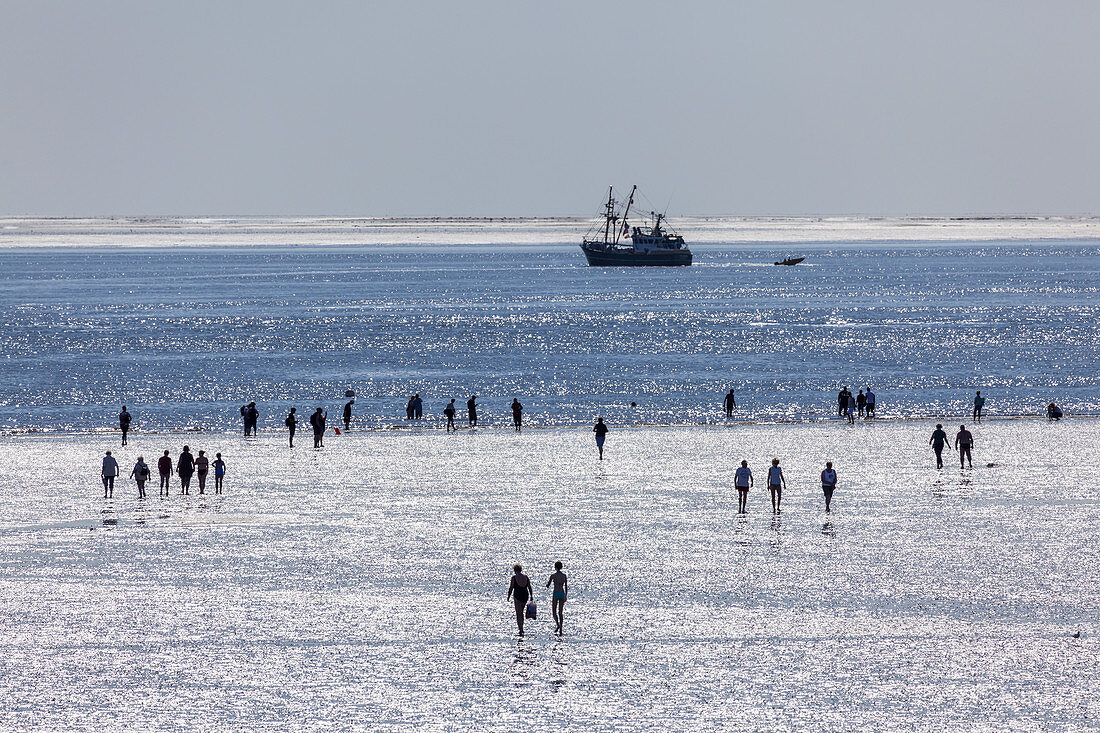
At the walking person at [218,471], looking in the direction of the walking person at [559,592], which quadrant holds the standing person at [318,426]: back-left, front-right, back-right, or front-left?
back-left

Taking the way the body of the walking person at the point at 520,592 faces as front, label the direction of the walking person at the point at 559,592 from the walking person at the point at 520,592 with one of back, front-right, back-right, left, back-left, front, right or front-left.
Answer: right

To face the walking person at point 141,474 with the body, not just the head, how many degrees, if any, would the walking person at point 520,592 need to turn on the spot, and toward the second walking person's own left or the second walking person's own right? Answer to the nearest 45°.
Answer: approximately 45° to the second walking person's own left

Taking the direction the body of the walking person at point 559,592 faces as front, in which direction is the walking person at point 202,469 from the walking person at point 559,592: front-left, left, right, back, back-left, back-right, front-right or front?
front-left

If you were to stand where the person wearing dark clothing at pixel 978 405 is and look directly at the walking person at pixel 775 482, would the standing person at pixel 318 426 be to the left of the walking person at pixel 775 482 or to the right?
right

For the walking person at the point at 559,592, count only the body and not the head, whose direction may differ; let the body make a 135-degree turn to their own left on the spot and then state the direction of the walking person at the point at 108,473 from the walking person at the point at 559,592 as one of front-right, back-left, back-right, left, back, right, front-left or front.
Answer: right

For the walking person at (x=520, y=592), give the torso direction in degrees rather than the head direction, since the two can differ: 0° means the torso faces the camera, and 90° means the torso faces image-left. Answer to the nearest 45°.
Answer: approximately 180°

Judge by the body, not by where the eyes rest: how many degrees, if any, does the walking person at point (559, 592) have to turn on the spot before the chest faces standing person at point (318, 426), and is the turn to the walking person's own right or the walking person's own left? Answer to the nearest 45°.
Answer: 0° — they already face them

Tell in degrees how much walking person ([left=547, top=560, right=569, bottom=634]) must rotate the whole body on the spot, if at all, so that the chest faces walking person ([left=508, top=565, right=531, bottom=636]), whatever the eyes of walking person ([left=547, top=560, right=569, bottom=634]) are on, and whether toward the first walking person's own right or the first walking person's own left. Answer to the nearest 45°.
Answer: approximately 90° to the first walking person's own left

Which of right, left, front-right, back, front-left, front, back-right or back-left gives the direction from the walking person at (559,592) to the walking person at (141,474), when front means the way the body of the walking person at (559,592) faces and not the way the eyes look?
front-left

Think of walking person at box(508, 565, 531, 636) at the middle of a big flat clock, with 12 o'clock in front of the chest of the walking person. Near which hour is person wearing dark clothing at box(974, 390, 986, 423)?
The person wearing dark clothing is roughly at 1 o'clock from the walking person.

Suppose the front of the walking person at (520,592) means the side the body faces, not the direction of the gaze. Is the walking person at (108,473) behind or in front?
in front

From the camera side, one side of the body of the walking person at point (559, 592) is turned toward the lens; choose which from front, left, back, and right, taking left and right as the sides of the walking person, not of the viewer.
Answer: back

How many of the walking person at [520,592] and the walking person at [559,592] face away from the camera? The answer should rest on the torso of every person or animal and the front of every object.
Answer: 2

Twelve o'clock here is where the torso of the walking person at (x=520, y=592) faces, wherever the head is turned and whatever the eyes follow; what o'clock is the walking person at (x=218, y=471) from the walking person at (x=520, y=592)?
the walking person at (x=218, y=471) is roughly at 11 o'clock from the walking person at (x=520, y=592).
